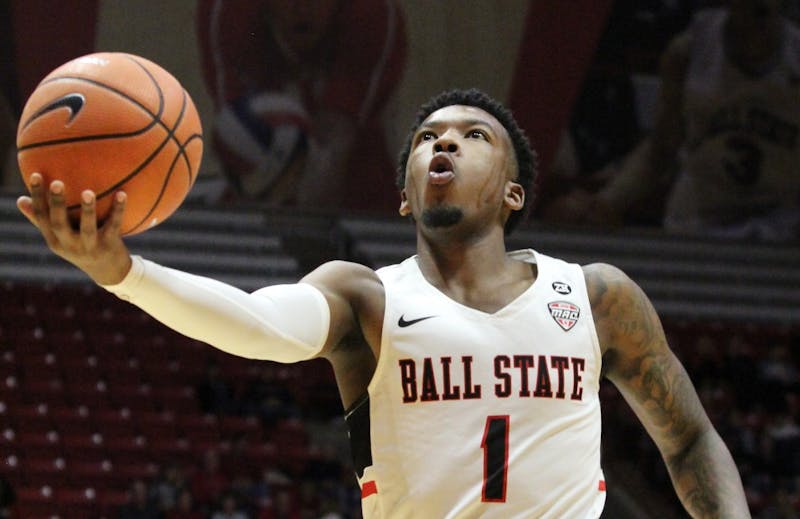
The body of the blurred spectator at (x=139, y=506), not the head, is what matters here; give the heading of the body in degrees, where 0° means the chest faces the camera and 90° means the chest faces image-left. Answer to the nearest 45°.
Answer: approximately 0°

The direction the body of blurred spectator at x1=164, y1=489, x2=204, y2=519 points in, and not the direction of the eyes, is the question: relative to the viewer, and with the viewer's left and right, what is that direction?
facing the viewer

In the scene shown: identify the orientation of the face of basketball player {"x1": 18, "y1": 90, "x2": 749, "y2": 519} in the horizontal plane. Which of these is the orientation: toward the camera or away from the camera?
toward the camera

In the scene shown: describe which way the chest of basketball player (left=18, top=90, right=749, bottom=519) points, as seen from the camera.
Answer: toward the camera

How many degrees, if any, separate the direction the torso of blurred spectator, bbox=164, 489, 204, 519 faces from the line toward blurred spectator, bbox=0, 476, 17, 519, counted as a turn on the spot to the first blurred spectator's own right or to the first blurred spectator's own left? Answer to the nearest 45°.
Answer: approximately 90° to the first blurred spectator's own right
